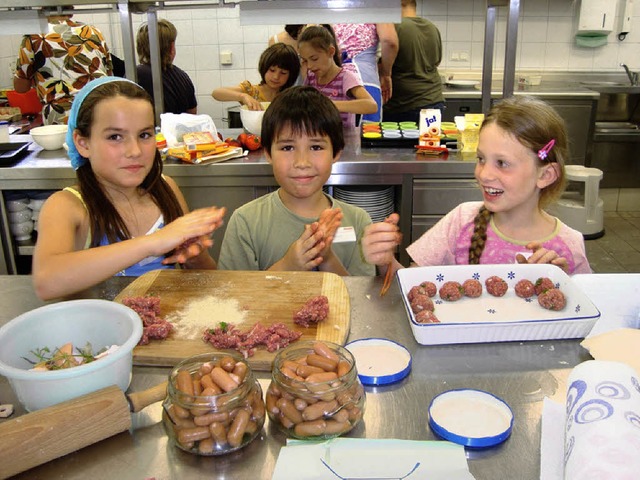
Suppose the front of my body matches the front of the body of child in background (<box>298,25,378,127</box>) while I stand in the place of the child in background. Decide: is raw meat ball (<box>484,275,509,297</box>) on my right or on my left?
on my left

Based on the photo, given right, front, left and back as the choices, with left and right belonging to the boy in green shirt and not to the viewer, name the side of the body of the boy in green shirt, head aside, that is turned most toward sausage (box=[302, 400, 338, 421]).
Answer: front

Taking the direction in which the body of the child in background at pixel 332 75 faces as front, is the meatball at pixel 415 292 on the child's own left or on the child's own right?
on the child's own left

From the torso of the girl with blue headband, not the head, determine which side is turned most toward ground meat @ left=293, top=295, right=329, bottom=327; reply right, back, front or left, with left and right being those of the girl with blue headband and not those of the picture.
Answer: front

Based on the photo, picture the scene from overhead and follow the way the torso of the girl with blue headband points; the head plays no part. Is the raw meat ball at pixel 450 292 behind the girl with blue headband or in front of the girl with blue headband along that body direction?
in front

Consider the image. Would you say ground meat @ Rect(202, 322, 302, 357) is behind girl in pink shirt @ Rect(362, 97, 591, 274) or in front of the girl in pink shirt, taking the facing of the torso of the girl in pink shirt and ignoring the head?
in front

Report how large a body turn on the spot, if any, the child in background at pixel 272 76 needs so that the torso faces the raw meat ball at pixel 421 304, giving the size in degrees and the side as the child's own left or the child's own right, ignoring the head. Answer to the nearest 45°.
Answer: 0° — they already face it
